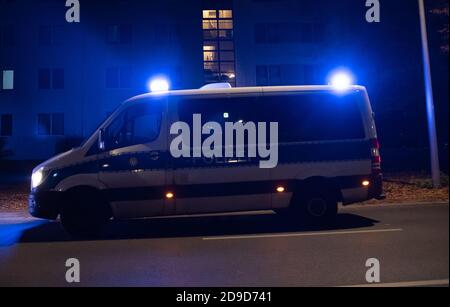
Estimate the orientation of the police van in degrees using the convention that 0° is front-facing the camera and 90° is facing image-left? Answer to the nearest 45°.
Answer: approximately 90°
